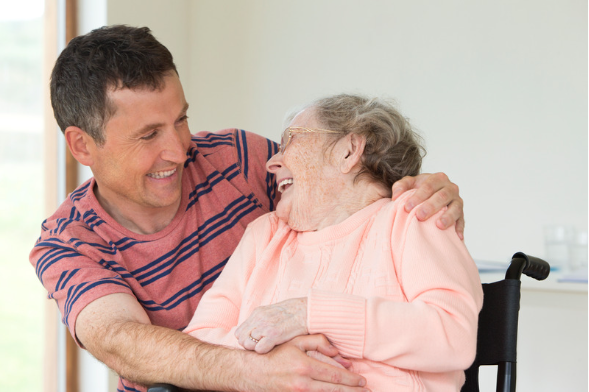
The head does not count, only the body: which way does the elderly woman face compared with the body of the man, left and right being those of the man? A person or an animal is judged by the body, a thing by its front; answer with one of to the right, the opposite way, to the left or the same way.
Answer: to the right

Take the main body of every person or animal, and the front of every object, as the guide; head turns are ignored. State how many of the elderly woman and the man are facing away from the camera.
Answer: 0

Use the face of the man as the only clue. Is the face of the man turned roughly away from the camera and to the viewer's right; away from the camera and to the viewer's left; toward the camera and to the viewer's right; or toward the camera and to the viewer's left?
toward the camera and to the viewer's right

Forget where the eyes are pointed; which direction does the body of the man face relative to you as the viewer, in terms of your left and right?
facing the viewer and to the right of the viewer

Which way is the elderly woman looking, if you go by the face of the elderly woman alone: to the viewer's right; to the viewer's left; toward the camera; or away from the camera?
to the viewer's left

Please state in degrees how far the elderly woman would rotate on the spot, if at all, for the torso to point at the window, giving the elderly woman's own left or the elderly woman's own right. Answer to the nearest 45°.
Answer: approximately 90° to the elderly woman's own right
